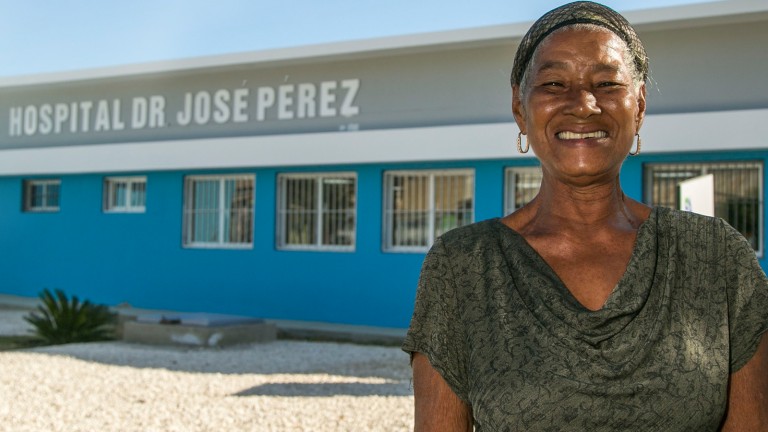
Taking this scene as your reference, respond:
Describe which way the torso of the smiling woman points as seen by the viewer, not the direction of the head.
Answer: toward the camera

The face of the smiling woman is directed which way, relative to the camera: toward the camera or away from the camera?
toward the camera

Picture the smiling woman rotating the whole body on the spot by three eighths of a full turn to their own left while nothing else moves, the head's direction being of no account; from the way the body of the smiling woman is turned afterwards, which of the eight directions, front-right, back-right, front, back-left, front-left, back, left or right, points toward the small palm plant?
left
